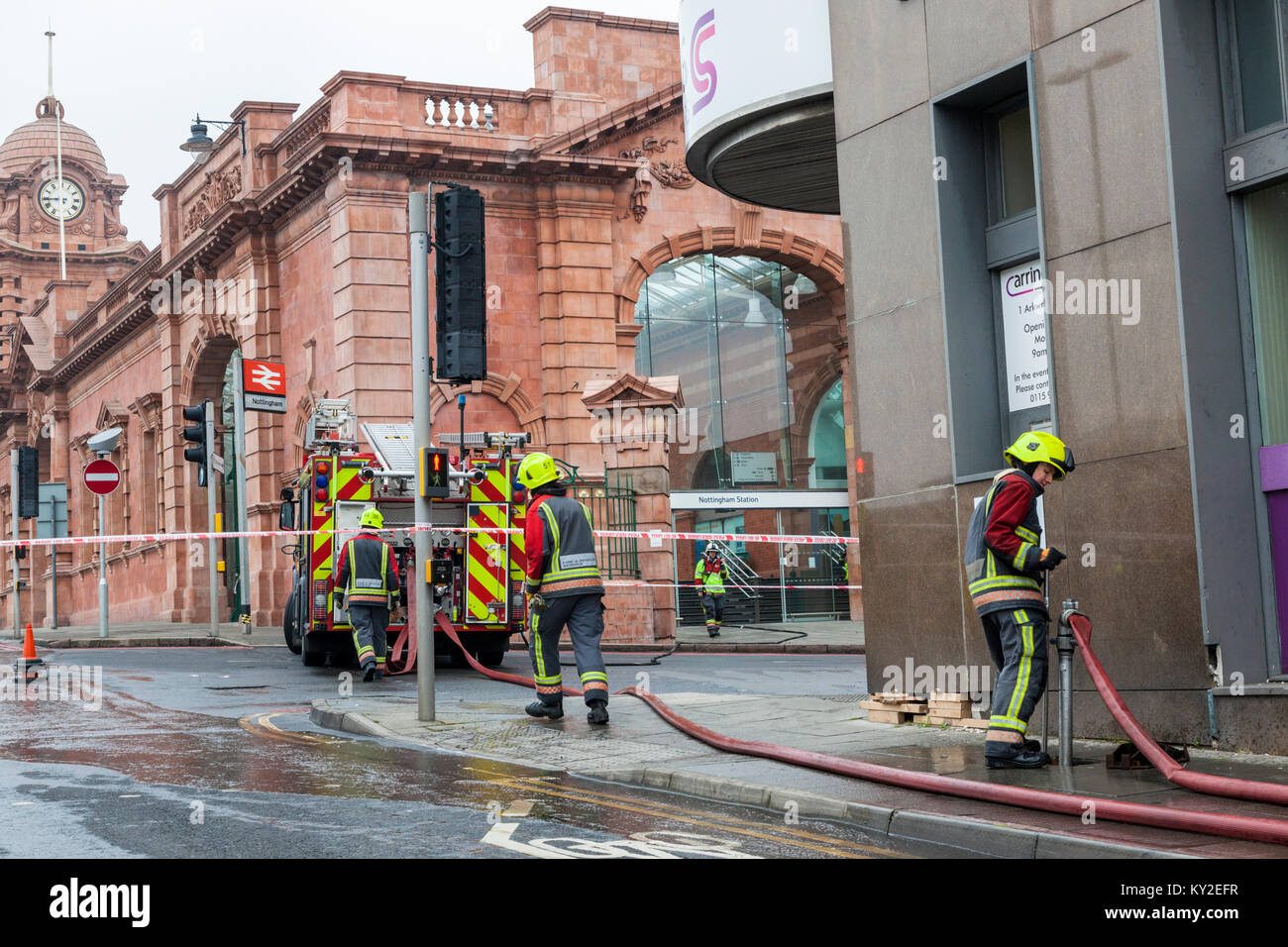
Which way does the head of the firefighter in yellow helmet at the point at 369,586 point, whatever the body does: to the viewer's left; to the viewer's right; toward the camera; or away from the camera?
away from the camera

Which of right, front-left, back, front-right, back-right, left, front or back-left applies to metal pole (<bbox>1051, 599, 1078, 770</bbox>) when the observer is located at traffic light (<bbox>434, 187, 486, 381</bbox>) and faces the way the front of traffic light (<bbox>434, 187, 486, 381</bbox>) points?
back-right

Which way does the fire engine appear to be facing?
away from the camera

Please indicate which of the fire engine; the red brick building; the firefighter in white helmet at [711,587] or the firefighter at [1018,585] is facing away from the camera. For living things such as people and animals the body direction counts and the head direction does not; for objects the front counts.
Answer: the fire engine

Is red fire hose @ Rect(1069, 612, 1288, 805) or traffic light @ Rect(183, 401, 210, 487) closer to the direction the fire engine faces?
the traffic light

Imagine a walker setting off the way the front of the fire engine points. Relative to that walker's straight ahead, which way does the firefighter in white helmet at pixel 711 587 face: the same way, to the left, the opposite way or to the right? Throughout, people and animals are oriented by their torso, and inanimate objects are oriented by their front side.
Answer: the opposite way

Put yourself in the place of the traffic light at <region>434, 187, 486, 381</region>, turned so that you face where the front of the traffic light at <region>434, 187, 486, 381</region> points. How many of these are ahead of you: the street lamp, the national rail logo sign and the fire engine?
3

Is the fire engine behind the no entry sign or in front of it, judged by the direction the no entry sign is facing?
in front

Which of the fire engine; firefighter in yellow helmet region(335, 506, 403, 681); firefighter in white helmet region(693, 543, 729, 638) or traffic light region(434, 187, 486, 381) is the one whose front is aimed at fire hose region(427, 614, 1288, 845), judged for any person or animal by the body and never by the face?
firefighter in white helmet region(693, 543, 729, 638)

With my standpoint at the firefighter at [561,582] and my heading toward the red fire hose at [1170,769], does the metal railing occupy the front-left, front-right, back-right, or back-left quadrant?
back-left

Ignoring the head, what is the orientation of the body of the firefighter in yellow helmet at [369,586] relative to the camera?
away from the camera
